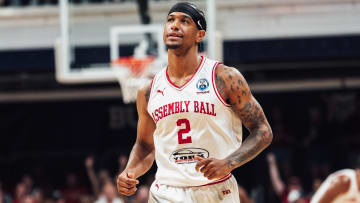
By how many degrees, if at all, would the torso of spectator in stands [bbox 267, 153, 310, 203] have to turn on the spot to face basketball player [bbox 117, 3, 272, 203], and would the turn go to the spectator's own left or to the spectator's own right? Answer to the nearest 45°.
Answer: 0° — they already face them

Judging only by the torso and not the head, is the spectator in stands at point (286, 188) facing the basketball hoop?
no

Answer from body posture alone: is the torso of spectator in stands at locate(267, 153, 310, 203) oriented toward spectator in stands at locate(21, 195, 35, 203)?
no

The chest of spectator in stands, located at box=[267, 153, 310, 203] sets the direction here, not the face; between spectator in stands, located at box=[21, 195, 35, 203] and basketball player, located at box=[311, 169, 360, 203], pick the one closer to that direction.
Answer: the basketball player

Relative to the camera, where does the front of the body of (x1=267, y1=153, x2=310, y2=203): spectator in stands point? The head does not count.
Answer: toward the camera

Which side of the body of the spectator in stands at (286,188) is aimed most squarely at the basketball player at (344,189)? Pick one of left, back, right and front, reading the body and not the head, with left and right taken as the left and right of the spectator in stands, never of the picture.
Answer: front

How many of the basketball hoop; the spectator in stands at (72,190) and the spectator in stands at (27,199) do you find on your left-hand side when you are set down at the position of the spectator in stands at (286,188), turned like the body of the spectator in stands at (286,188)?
0

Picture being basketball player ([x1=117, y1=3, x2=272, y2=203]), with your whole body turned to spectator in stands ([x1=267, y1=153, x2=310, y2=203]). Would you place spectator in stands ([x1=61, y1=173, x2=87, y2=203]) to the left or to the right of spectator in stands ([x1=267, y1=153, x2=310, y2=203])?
left

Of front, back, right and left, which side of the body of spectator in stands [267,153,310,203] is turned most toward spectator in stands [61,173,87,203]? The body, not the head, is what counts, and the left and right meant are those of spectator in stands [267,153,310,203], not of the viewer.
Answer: right
